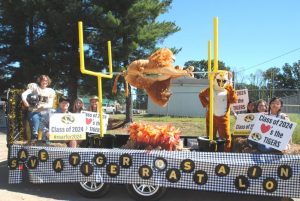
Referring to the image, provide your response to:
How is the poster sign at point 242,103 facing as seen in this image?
toward the camera

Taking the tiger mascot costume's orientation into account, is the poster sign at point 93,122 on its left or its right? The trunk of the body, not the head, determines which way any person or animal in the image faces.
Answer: on its right

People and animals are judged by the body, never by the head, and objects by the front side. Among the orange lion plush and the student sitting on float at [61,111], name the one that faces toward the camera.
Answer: the student sitting on float

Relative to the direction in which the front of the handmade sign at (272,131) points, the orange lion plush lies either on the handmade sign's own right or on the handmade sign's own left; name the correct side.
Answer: on the handmade sign's own right

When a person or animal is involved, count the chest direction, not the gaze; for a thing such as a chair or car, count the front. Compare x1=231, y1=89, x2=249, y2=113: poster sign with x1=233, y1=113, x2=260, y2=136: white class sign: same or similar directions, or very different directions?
same or similar directions

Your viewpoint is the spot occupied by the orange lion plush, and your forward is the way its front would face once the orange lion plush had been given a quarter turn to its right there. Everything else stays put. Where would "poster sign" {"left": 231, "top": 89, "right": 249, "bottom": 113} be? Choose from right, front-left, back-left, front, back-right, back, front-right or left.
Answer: back-left

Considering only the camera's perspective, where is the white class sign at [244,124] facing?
facing the viewer

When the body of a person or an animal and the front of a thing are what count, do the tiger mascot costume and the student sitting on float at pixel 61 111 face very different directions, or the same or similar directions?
same or similar directions

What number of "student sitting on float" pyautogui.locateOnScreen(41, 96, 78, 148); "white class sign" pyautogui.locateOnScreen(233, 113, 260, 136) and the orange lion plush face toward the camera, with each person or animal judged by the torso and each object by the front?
2

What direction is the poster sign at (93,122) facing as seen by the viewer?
toward the camera
